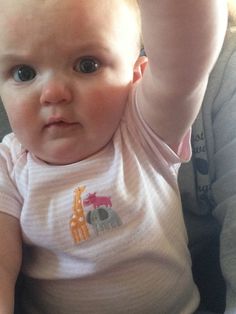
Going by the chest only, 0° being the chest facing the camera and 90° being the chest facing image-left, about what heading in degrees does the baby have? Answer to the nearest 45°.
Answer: approximately 0°
